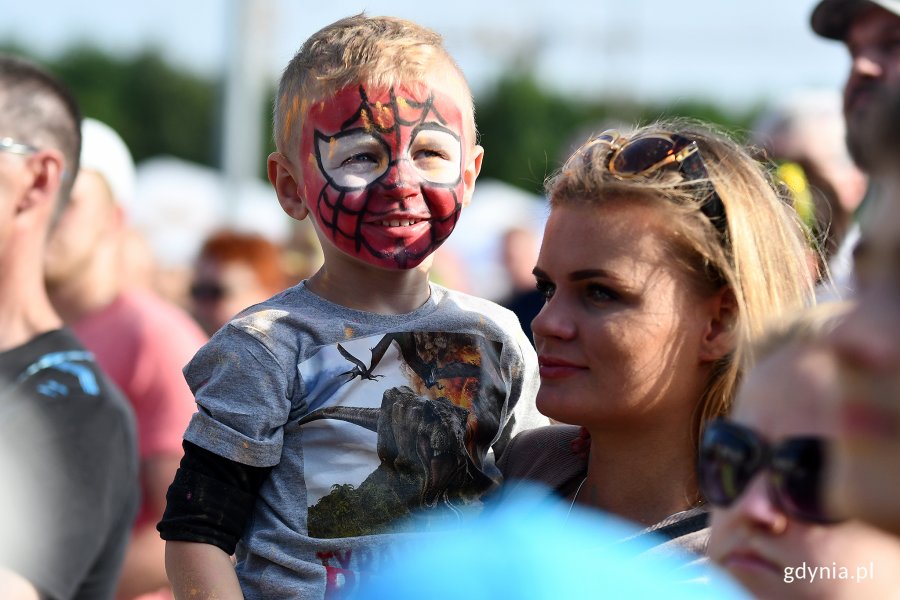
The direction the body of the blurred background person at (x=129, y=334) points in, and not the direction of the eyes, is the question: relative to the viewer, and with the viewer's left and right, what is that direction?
facing to the left of the viewer

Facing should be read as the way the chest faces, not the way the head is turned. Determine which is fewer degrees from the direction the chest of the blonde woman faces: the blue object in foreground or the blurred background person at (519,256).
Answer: the blue object in foreground

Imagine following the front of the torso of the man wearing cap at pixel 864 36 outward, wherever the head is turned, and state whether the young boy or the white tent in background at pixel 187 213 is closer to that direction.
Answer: the young boy

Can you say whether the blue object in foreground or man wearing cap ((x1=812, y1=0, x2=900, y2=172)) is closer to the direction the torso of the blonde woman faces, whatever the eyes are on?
the blue object in foreground

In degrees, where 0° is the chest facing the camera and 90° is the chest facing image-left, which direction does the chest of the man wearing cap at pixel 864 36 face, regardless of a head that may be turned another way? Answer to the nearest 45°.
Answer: approximately 45°

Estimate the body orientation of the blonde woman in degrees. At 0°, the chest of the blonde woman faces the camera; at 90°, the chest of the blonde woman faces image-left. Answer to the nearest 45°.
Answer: approximately 45°

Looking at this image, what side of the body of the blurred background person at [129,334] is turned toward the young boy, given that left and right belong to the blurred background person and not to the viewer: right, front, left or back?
left

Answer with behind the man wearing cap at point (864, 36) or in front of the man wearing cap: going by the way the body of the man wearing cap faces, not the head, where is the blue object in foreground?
in front

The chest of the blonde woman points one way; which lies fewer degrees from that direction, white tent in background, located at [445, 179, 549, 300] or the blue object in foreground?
the blue object in foreground
